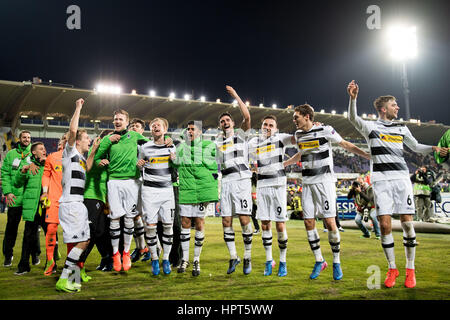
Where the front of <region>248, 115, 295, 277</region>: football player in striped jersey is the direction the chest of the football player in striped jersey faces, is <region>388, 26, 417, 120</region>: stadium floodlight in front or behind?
behind

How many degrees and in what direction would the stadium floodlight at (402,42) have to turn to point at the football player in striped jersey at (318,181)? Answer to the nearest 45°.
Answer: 0° — it already faces them

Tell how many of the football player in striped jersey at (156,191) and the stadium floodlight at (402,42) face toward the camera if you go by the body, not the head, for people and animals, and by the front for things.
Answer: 2

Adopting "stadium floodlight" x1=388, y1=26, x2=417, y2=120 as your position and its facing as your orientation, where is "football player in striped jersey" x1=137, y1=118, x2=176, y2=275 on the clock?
The football player in striped jersey is roughly at 12 o'clock from the stadium floodlight.

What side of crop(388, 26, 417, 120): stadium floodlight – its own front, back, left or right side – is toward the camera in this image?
front

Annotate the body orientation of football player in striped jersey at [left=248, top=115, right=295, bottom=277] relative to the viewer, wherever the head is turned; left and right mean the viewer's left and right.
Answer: facing the viewer

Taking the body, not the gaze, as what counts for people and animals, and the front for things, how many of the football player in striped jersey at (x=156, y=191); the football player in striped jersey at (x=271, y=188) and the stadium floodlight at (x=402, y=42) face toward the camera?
3

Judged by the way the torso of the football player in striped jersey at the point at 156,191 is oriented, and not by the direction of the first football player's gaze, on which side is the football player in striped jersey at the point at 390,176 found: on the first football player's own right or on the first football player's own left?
on the first football player's own left
